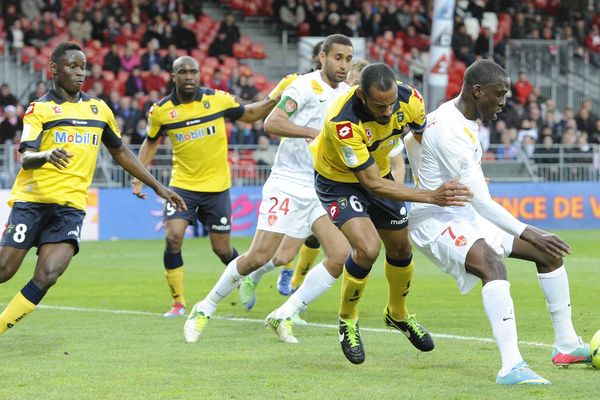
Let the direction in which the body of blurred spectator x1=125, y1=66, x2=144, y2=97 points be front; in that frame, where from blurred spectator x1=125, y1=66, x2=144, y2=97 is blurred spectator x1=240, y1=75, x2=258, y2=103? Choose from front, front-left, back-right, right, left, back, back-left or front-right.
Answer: left

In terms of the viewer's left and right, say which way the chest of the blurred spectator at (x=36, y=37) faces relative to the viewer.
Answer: facing the viewer

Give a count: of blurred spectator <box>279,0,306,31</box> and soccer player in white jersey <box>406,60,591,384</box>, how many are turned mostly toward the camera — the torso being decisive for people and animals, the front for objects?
1

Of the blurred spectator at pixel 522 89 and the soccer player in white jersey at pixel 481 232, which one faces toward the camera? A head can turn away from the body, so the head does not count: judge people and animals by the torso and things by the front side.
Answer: the blurred spectator

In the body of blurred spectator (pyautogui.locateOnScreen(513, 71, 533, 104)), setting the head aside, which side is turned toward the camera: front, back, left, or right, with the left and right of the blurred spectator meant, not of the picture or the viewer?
front

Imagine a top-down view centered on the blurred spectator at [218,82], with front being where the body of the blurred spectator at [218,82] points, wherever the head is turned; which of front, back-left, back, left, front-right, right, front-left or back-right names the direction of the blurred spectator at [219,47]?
back

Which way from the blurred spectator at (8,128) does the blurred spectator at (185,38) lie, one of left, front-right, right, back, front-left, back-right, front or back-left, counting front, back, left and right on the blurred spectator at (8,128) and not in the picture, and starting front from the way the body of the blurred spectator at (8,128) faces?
back-left

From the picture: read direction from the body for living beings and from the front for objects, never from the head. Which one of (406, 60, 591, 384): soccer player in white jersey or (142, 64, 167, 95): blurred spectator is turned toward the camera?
the blurred spectator

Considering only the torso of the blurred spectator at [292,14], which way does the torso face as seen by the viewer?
toward the camera

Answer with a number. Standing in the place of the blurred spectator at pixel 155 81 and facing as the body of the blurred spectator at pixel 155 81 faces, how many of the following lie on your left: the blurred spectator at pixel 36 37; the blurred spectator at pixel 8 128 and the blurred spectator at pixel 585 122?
1

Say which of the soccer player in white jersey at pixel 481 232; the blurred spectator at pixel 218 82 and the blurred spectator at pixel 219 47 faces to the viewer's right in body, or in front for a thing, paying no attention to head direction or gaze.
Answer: the soccer player in white jersey

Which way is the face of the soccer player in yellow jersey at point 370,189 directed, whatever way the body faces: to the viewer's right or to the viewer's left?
to the viewer's right

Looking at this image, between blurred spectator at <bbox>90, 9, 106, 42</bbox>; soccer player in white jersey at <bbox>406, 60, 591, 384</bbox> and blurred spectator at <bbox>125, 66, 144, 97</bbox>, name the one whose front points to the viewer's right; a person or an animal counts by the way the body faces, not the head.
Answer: the soccer player in white jersey

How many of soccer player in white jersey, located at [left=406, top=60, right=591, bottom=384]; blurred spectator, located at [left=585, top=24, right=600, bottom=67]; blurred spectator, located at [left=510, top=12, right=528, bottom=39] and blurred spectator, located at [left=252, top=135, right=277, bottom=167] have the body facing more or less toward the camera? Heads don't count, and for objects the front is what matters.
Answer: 3

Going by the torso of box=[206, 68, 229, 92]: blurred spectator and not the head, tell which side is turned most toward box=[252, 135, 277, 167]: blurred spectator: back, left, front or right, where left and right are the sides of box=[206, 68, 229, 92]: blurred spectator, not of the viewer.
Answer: front

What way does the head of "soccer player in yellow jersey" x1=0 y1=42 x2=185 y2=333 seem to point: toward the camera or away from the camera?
toward the camera
